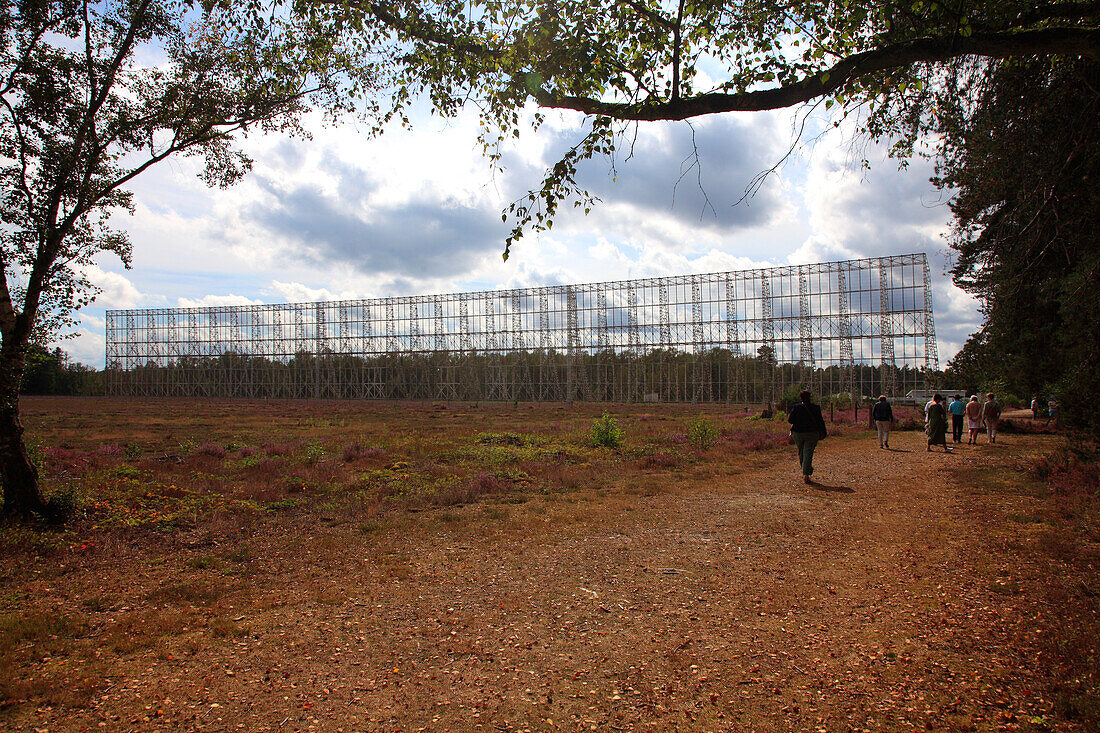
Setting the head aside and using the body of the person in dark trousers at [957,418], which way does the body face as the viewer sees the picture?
away from the camera

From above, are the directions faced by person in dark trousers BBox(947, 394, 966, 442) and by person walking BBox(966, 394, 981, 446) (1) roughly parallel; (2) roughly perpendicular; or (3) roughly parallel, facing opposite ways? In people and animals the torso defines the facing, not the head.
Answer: roughly parallel

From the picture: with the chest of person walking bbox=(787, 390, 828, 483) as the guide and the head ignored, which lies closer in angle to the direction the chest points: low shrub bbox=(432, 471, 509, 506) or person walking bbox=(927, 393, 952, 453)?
the person walking

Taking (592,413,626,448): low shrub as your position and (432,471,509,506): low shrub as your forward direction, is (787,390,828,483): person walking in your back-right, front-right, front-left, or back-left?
front-left
